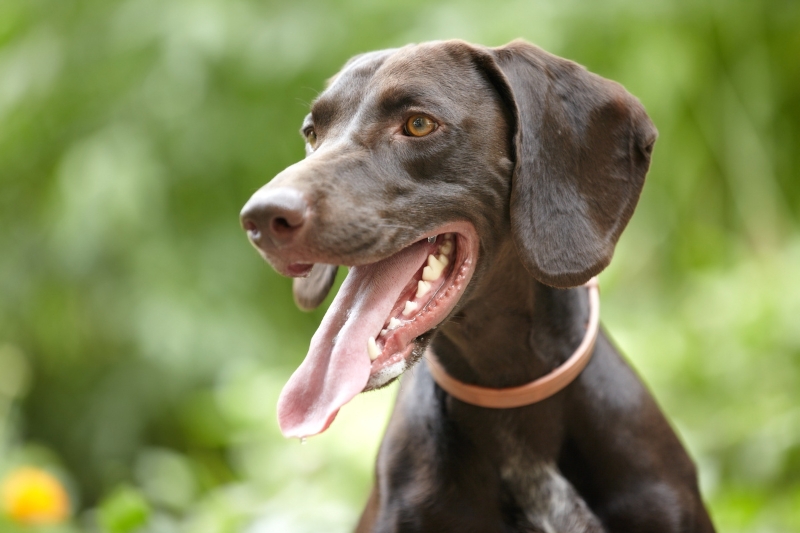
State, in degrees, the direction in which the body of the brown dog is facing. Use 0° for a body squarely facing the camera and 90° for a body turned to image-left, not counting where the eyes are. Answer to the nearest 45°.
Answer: approximately 45°

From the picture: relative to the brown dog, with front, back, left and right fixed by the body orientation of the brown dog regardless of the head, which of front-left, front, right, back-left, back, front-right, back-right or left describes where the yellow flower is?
right
